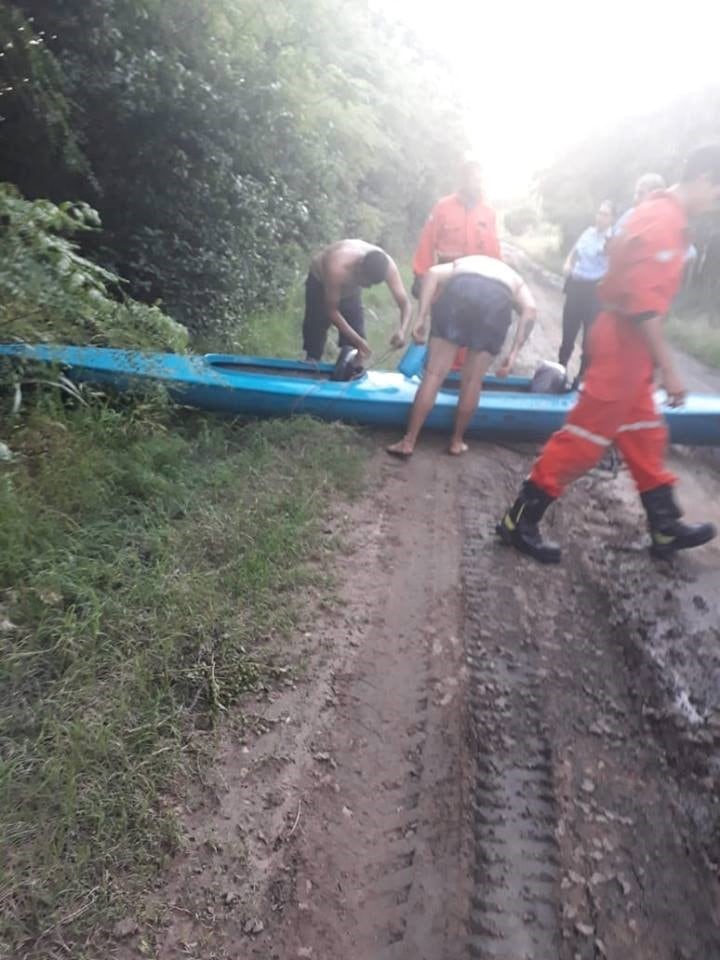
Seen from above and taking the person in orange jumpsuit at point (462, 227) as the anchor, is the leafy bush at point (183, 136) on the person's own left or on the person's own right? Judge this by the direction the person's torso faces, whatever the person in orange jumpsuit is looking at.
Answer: on the person's own right

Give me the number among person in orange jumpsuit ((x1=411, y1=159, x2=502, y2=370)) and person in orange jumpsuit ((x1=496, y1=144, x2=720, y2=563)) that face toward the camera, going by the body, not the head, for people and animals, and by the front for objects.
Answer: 1

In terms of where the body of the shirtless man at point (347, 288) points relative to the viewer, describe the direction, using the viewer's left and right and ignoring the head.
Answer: facing the viewer and to the right of the viewer

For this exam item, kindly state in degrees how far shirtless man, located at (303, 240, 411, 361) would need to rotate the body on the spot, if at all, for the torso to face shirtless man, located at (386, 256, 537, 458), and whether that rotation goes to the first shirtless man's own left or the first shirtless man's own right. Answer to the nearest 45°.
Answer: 0° — they already face them

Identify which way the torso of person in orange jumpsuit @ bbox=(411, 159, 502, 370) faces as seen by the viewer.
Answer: toward the camera

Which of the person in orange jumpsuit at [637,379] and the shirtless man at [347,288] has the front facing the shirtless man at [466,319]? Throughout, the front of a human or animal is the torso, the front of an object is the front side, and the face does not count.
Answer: the shirtless man at [347,288]

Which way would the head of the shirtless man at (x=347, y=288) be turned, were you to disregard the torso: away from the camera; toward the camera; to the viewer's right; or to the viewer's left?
to the viewer's right

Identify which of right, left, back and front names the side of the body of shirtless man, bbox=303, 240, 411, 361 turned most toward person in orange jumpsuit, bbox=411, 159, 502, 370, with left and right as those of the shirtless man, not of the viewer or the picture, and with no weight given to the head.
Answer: left

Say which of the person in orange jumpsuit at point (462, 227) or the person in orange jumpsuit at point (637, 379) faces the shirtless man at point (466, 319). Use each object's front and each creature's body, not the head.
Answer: the person in orange jumpsuit at point (462, 227)

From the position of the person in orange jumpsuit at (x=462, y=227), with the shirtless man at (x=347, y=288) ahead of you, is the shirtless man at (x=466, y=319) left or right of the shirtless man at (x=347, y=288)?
left

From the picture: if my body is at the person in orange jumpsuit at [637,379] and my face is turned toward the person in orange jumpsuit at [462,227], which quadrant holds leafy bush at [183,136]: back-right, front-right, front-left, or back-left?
front-left

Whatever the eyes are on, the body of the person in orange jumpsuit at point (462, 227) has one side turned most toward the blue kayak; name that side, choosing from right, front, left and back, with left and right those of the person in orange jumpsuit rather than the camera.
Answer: front
